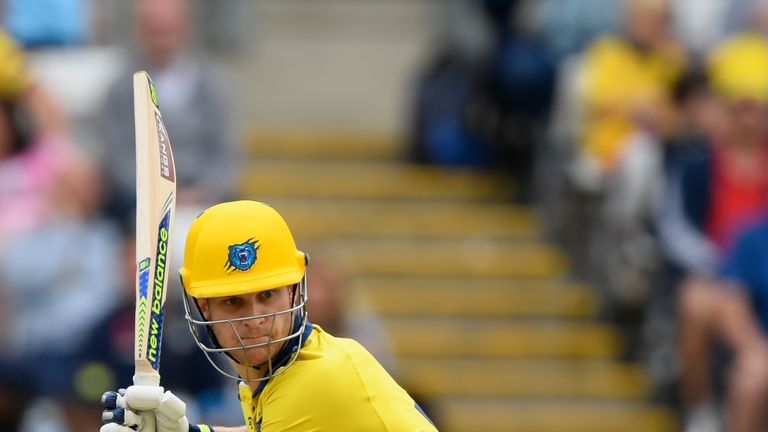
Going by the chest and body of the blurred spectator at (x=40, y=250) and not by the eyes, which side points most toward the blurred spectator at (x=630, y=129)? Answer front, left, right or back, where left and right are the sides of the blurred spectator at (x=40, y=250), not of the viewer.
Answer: left

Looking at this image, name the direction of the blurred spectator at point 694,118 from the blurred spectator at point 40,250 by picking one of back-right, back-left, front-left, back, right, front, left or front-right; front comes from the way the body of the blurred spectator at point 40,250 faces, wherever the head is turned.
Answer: left

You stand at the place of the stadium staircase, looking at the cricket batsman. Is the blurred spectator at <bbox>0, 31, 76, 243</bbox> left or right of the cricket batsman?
right

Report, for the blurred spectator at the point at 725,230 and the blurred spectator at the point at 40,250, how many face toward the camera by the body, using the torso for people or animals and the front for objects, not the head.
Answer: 2

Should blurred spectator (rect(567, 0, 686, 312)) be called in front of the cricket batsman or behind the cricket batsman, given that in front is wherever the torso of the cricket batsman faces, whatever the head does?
behind

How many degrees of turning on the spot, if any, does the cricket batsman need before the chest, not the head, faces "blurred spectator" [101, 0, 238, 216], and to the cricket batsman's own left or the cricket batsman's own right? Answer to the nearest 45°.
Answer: approximately 135° to the cricket batsman's own right

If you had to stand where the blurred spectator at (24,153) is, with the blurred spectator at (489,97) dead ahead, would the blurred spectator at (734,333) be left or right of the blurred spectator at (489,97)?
right

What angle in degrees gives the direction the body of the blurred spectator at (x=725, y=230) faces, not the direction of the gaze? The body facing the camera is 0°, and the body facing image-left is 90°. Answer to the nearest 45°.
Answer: approximately 0°

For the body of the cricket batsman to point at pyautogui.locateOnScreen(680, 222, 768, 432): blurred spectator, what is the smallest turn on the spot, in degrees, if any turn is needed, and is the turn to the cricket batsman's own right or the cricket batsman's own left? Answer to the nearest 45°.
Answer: approximately 180°
